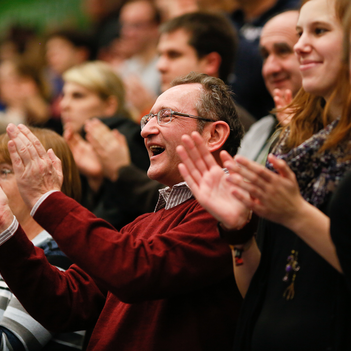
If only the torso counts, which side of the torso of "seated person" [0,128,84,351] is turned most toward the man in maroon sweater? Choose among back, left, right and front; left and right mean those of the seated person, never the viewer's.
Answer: left

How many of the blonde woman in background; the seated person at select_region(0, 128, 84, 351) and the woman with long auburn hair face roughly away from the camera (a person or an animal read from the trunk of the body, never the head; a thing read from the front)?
0

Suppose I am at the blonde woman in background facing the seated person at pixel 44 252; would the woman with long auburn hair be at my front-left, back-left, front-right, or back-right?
front-left

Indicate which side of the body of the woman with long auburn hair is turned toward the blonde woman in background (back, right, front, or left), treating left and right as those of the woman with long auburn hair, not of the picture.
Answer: right

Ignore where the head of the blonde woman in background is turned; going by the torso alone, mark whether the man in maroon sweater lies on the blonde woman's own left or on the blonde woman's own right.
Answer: on the blonde woman's own left

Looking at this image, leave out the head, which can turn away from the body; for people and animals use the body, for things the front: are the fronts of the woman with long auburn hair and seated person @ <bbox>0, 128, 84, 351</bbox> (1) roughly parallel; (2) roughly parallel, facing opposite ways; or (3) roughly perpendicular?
roughly parallel

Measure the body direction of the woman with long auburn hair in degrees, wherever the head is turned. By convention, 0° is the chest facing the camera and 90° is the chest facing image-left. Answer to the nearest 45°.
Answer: approximately 45°

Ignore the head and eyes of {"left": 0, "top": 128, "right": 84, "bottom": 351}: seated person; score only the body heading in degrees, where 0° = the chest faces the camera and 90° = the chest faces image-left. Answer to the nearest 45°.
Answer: approximately 45°

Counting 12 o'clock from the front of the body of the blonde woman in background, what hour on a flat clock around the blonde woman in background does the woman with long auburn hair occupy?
The woman with long auburn hair is roughly at 10 o'clock from the blonde woman in background.

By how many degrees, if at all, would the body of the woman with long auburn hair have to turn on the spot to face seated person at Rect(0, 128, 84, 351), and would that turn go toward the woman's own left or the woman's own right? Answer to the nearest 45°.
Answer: approximately 90° to the woman's own right

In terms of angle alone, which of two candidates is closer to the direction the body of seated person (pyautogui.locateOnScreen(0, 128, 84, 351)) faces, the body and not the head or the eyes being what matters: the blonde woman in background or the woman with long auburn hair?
the woman with long auburn hair

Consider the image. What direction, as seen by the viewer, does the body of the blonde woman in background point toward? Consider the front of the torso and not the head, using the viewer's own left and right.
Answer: facing the viewer and to the left of the viewer
